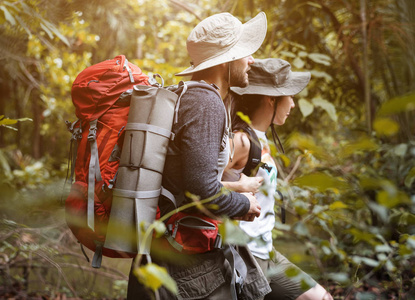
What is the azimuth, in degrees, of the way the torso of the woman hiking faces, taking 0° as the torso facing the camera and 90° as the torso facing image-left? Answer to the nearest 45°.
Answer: approximately 270°

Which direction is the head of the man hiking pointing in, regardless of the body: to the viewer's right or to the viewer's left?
to the viewer's right

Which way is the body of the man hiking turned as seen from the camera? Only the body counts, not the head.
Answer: to the viewer's right

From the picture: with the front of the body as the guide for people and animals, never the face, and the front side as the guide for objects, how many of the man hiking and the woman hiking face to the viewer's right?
2

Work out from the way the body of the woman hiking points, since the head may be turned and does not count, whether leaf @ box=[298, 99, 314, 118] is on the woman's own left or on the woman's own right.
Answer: on the woman's own left

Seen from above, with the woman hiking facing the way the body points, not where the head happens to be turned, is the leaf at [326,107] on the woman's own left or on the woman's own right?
on the woman's own left

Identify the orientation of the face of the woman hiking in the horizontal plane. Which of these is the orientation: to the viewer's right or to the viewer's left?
to the viewer's right
